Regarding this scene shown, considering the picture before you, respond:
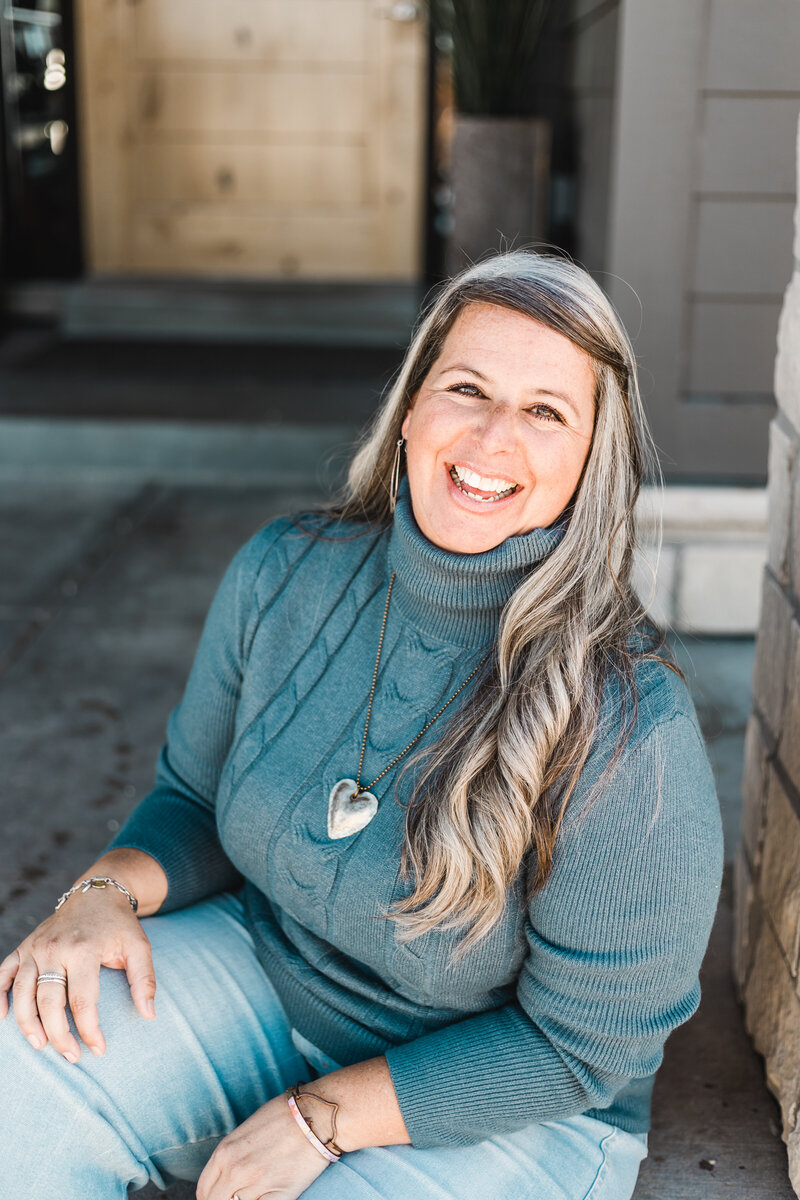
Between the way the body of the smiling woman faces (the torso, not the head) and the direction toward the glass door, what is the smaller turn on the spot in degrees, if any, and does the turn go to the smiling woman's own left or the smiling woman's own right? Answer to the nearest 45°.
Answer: approximately 135° to the smiling woman's own right

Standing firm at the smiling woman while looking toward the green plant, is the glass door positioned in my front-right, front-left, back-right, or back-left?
front-left

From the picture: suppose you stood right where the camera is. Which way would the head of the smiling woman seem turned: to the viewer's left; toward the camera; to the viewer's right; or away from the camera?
toward the camera

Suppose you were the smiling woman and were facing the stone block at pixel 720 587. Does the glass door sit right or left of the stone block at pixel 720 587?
left

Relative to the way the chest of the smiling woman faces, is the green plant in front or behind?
behind

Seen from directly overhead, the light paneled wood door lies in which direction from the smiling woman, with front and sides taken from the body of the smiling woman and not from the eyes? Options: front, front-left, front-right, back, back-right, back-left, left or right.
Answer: back-right

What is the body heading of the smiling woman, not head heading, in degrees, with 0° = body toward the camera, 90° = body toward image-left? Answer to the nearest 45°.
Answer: approximately 45°
